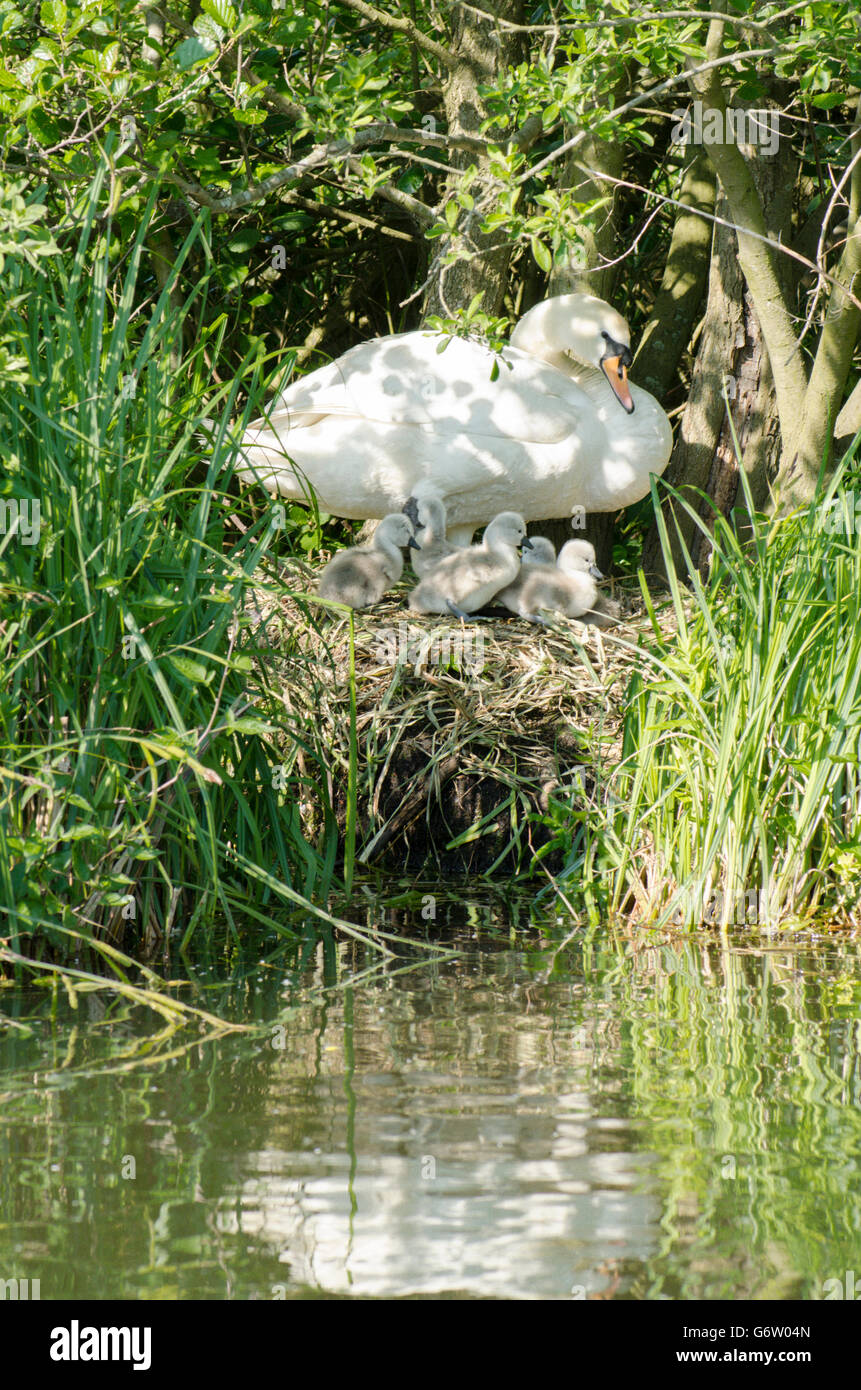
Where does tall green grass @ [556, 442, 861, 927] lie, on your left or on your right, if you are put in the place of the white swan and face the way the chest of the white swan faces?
on your right

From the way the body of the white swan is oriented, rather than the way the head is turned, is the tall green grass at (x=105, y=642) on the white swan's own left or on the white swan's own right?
on the white swan's own right

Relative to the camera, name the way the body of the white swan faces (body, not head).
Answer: to the viewer's right

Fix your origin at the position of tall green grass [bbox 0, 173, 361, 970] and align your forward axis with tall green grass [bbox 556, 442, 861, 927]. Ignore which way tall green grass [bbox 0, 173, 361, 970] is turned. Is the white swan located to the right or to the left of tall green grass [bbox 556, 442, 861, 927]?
left
